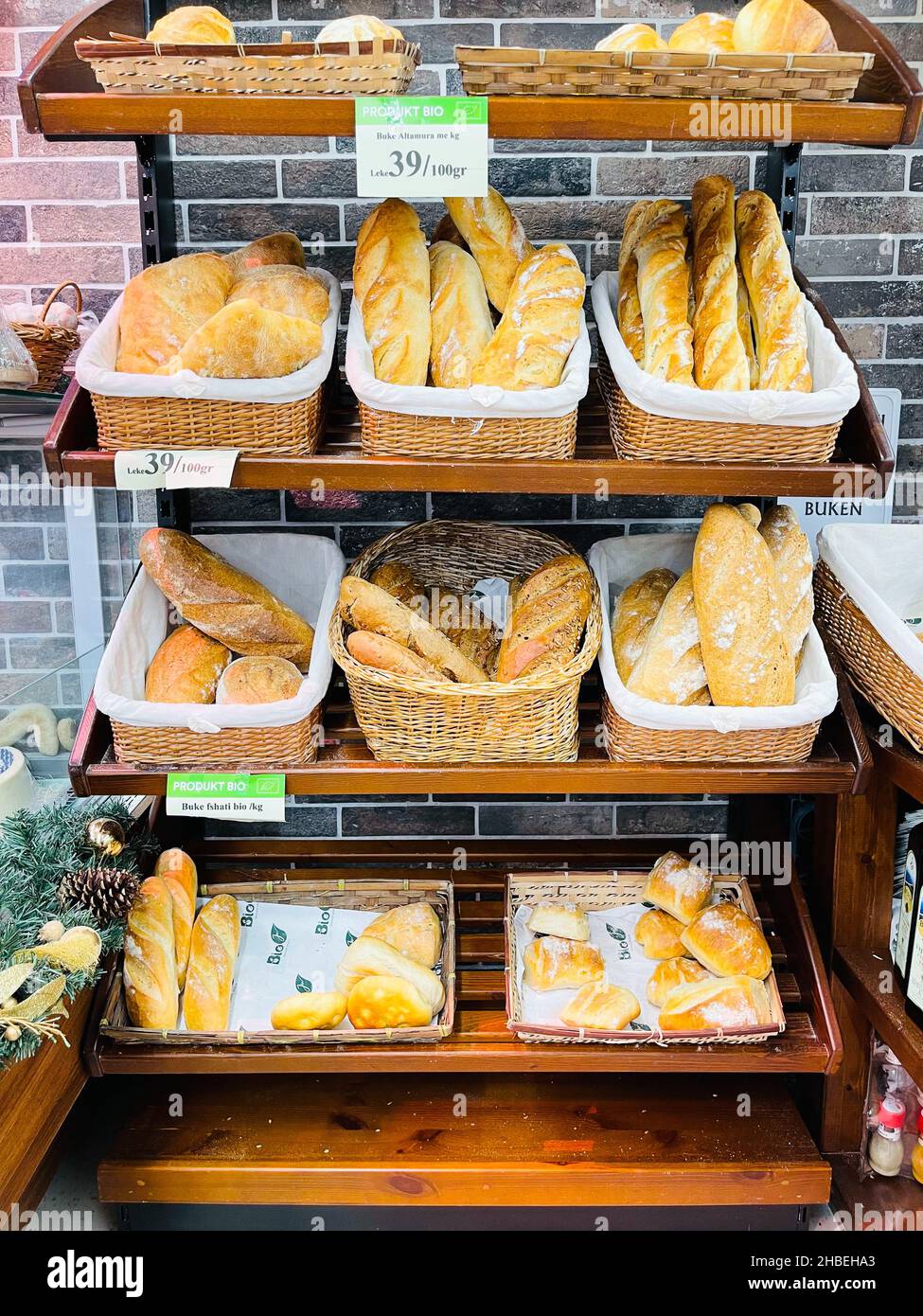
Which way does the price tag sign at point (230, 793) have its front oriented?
toward the camera

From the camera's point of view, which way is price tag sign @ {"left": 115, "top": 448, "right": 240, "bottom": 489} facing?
toward the camera

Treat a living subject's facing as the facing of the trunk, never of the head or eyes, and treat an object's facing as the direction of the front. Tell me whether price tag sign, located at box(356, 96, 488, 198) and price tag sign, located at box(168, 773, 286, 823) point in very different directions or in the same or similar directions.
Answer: same or similar directions

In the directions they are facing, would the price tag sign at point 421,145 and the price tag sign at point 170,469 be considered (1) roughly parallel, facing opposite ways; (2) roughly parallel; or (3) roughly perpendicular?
roughly parallel

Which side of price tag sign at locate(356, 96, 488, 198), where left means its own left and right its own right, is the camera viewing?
front

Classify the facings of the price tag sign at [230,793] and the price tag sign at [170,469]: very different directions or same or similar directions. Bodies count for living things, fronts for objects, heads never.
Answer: same or similar directions

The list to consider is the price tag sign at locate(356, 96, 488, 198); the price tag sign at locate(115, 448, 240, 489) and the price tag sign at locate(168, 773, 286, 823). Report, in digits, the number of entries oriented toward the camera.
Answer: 3
